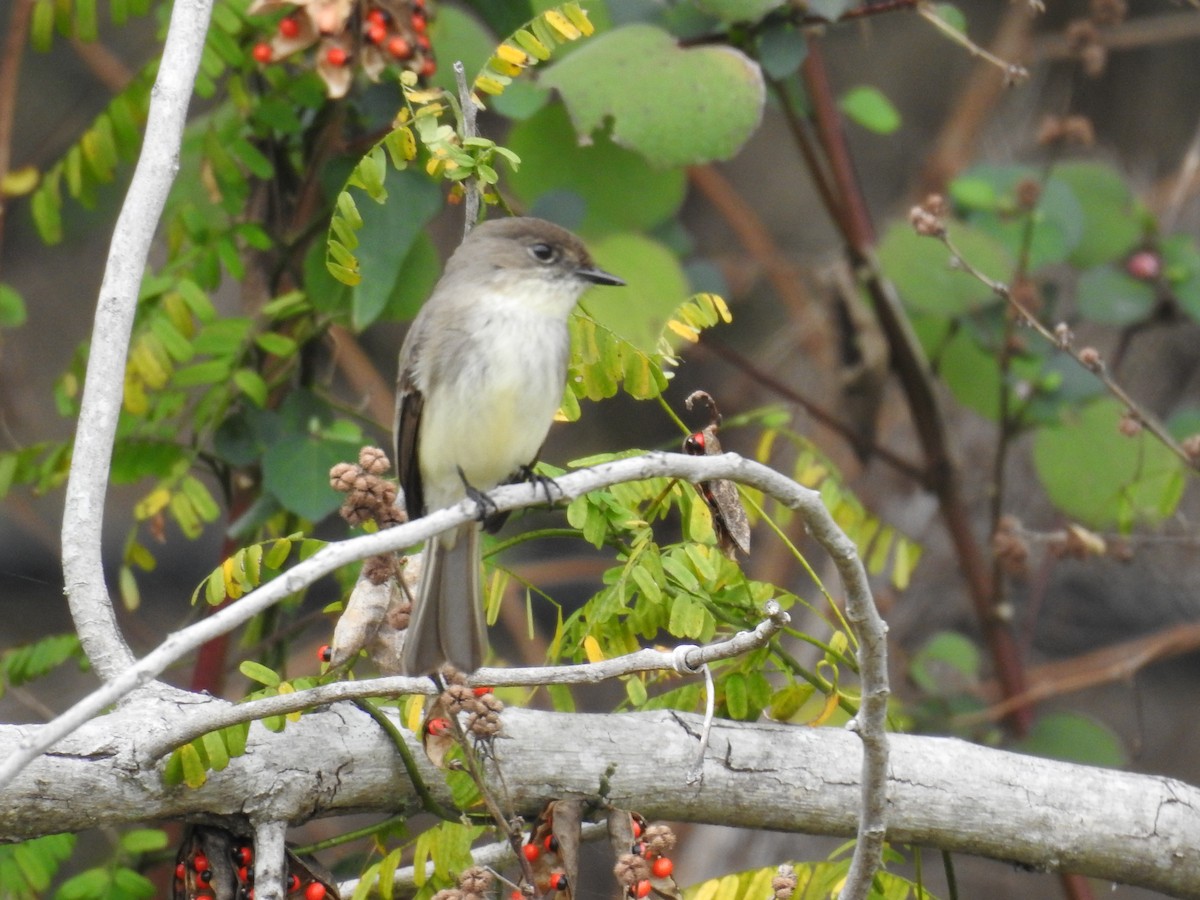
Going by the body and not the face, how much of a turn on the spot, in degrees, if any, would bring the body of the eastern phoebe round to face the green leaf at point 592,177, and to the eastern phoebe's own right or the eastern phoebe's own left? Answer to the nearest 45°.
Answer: approximately 135° to the eastern phoebe's own left

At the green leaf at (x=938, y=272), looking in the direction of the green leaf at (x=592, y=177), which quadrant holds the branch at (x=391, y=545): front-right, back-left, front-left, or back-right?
front-left

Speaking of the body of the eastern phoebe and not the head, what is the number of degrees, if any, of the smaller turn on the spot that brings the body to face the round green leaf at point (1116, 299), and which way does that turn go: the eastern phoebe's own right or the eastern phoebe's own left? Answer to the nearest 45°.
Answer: approximately 90° to the eastern phoebe's own left

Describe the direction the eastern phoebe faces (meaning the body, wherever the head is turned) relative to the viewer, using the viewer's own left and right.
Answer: facing the viewer and to the right of the viewer

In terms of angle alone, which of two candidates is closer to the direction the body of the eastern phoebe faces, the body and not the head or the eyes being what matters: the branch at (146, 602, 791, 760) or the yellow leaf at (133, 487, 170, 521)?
the branch

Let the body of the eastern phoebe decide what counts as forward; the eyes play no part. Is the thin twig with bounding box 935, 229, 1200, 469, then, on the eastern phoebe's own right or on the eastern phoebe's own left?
on the eastern phoebe's own left

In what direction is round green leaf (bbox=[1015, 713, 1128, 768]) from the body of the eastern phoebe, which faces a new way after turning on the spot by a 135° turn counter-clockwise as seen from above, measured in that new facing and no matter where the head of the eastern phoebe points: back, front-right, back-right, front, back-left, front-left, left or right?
front-right

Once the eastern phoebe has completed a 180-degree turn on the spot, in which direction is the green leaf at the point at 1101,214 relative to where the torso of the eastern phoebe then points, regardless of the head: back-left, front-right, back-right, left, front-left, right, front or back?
right

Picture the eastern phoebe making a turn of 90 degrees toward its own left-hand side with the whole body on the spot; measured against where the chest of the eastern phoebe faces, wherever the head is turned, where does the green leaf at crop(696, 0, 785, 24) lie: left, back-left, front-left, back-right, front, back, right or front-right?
front
